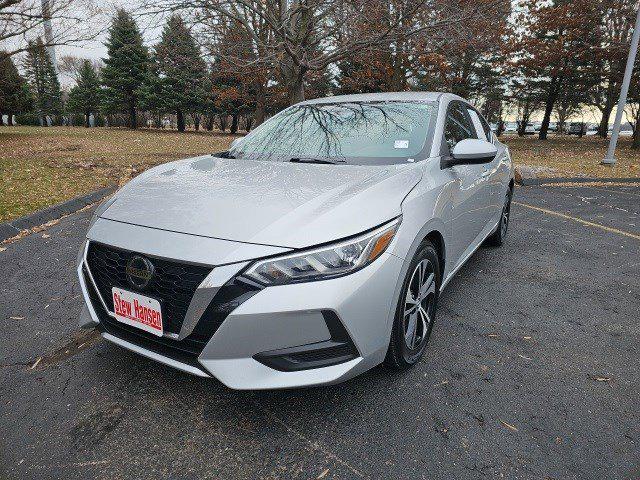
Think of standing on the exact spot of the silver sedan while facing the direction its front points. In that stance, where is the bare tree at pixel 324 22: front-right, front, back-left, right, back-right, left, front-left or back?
back-right

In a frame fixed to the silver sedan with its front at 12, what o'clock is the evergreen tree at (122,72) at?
The evergreen tree is roughly at 4 o'clock from the silver sedan.

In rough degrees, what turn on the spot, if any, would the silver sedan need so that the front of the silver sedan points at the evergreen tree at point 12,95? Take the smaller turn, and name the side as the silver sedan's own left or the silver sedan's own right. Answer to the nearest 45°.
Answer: approximately 90° to the silver sedan's own right

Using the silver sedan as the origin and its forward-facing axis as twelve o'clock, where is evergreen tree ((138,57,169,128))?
The evergreen tree is roughly at 4 o'clock from the silver sedan.

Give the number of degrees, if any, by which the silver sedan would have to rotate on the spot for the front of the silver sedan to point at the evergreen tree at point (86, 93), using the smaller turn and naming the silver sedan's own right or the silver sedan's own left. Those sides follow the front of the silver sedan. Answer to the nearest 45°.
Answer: approximately 90° to the silver sedan's own right

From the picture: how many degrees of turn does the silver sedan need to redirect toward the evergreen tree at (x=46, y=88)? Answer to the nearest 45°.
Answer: approximately 90° to its right

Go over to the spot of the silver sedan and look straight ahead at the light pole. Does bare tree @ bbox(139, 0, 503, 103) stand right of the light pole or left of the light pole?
left

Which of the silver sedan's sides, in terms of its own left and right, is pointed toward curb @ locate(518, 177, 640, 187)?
back

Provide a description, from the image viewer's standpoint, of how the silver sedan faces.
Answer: facing the viewer and to the left of the viewer

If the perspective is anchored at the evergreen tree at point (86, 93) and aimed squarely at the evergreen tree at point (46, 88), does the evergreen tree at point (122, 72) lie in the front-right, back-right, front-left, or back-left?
back-left
